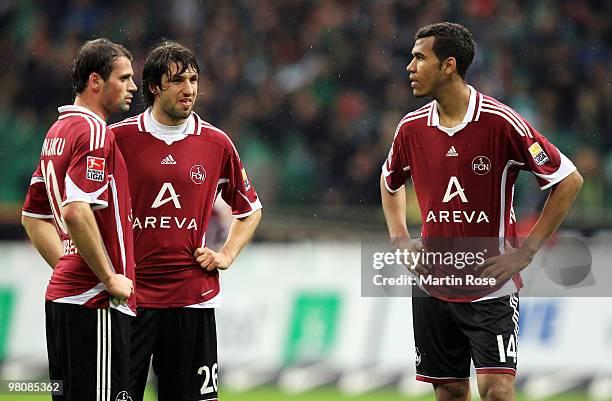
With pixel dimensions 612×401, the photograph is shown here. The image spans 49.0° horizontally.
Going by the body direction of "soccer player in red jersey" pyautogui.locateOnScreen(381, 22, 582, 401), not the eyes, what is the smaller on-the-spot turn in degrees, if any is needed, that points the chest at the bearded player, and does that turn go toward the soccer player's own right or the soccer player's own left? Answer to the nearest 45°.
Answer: approximately 45° to the soccer player's own right

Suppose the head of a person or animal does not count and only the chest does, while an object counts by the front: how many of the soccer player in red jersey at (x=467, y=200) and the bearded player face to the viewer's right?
0

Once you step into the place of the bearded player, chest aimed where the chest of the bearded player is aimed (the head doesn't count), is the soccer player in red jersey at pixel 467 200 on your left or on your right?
on your left

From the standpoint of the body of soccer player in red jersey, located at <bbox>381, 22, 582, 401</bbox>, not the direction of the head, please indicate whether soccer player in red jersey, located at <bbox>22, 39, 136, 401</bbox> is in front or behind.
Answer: in front

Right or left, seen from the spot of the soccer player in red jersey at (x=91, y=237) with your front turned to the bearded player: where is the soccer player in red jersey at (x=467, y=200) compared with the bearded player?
right

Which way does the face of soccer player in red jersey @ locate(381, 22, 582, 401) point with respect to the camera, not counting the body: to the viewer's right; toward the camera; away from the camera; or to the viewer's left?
to the viewer's left

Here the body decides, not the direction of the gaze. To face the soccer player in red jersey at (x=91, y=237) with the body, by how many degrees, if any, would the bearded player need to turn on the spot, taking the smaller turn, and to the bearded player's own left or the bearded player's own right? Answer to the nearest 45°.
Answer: approximately 45° to the bearded player's own right

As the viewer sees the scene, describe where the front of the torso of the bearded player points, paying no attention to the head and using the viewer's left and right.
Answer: facing the viewer

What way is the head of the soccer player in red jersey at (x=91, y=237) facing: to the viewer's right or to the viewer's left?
to the viewer's right

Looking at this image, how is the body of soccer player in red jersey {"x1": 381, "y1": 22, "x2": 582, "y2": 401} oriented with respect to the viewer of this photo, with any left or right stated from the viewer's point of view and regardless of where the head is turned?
facing the viewer and to the left of the viewer
